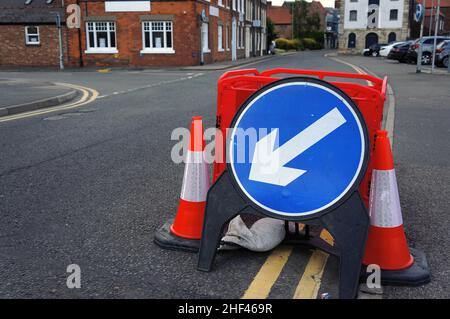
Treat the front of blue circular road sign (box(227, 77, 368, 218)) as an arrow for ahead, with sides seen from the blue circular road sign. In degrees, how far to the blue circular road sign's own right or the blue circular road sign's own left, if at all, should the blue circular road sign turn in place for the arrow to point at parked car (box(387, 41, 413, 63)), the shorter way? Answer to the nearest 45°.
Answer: approximately 180°

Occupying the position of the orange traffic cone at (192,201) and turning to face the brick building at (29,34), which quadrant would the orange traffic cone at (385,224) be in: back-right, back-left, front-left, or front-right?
back-right

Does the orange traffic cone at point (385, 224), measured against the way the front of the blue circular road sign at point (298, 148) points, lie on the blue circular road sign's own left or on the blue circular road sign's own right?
on the blue circular road sign's own left

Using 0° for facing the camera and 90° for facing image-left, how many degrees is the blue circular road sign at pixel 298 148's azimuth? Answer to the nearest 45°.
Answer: approximately 0°

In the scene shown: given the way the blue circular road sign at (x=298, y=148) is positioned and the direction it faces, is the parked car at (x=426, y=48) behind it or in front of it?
behind

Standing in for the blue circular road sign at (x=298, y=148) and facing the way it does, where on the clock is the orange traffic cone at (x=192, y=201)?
The orange traffic cone is roughly at 4 o'clock from the blue circular road sign.

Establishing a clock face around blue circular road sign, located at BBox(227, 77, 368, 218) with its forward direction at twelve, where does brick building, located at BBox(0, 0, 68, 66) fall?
The brick building is roughly at 5 o'clock from the blue circular road sign.

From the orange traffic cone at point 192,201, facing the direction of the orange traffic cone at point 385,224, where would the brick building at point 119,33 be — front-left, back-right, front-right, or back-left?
back-left

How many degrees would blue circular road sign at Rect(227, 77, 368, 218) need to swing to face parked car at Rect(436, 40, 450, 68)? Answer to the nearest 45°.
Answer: approximately 180°

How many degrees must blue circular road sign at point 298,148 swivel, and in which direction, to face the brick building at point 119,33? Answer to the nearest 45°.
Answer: approximately 180°

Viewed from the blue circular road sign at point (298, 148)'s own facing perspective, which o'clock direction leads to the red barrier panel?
The red barrier panel is roughly at 5 o'clock from the blue circular road sign.
